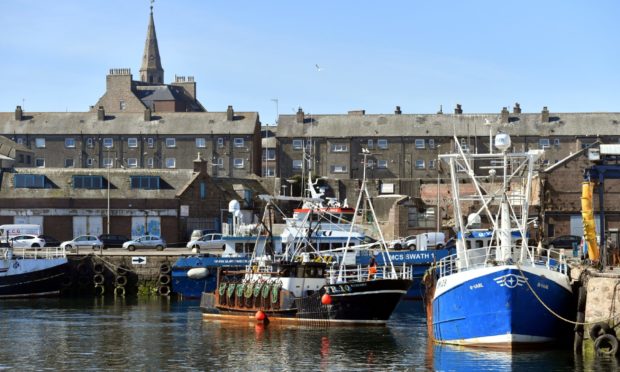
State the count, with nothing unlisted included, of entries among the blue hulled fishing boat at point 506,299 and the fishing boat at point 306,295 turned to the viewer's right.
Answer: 1

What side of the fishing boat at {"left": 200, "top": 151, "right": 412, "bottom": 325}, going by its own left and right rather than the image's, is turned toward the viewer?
right

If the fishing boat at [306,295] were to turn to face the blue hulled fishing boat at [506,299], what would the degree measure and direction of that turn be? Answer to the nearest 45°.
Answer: approximately 45° to its right
